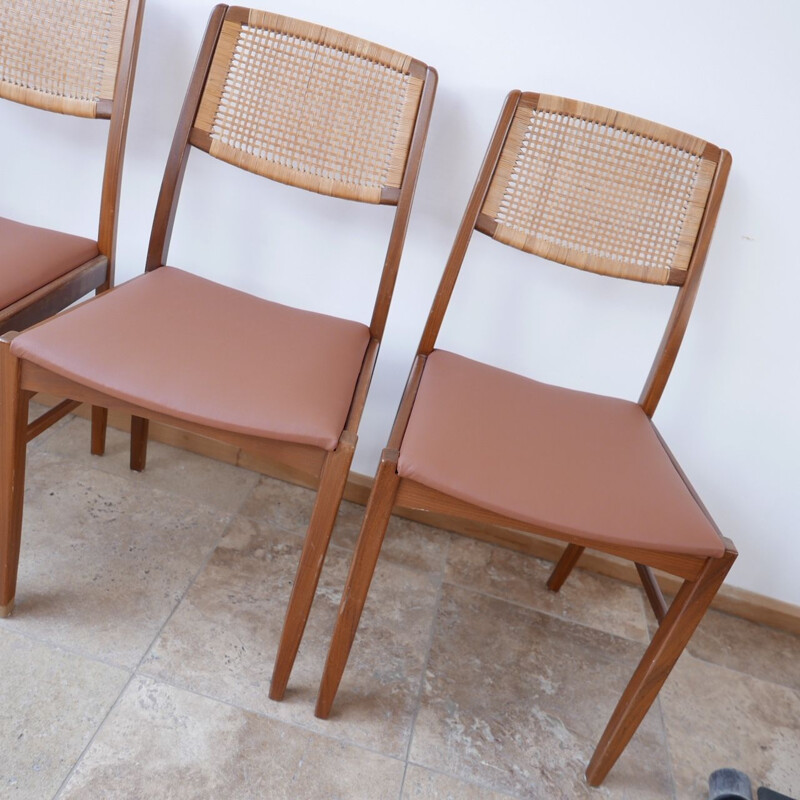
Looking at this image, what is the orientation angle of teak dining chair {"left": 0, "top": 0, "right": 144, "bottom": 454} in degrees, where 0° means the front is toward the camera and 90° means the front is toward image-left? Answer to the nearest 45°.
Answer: approximately 45°

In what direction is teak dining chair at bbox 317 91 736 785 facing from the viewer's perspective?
toward the camera

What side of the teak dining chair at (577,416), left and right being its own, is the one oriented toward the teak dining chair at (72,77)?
right

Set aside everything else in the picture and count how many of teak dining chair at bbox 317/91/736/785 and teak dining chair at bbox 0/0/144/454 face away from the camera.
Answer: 0

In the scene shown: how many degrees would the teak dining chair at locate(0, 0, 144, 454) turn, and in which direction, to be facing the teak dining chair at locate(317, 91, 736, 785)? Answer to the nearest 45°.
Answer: approximately 90° to its left
